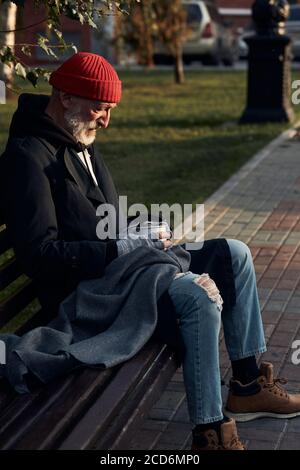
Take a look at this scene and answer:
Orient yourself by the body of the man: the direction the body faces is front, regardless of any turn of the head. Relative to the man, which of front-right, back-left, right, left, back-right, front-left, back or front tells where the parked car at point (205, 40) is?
back-left

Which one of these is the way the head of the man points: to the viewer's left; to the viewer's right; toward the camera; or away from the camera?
to the viewer's right

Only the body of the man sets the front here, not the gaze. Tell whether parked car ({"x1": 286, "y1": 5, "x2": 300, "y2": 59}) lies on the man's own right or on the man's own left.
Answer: on the man's own left

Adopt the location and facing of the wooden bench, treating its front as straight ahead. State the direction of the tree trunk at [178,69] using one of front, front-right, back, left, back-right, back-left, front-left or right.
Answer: back-left

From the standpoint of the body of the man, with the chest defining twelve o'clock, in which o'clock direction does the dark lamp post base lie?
The dark lamp post base is roughly at 8 o'clock from the man.

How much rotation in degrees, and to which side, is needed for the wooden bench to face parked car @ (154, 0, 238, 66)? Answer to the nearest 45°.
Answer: approximately 135° to its left

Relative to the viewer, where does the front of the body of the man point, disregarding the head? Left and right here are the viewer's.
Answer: facing the viewer and to the right of the viewer

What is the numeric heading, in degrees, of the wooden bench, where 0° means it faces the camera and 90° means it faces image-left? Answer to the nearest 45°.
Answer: approximately 315°

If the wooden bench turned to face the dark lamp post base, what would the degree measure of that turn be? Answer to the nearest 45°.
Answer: approximately 135° to its left
